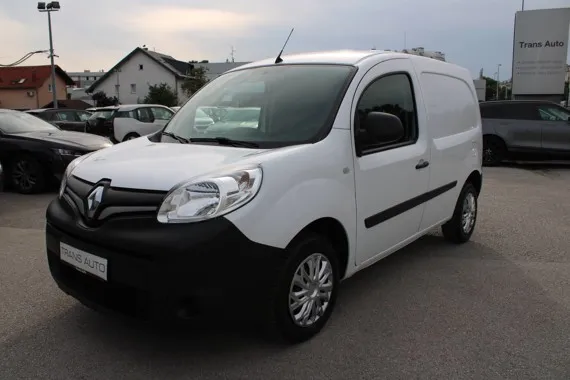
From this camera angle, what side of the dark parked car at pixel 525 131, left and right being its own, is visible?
right

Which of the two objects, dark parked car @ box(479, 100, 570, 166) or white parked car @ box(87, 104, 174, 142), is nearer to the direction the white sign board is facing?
the dark parked car

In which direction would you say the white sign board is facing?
toward the camera

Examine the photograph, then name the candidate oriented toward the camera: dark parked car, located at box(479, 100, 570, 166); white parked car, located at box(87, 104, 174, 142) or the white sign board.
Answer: the white sign board

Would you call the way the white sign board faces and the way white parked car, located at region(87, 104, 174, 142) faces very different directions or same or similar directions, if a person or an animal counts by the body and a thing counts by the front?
very different directions

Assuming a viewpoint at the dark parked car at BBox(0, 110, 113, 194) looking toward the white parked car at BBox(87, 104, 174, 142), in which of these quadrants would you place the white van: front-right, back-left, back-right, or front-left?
back-right

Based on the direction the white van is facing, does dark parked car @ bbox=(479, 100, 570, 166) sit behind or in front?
behind

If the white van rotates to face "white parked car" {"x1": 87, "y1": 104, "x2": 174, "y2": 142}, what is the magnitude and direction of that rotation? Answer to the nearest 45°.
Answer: approximately 135° to its right

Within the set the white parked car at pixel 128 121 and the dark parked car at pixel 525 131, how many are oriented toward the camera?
0

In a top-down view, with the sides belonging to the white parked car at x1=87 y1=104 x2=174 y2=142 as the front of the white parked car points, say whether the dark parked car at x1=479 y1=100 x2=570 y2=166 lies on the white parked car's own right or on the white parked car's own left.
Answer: on the white parked car's own right

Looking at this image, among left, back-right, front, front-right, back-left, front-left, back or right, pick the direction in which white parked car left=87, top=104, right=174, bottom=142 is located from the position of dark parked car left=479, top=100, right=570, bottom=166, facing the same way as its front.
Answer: back

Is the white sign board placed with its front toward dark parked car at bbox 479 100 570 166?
yes

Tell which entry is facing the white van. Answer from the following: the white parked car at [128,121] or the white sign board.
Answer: the white sign board

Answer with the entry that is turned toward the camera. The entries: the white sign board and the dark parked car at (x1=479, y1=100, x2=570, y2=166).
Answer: the white sign board

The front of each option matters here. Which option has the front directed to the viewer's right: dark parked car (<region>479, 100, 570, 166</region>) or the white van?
the dark parked car

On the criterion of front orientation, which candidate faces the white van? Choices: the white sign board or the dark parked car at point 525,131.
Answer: the white sign board

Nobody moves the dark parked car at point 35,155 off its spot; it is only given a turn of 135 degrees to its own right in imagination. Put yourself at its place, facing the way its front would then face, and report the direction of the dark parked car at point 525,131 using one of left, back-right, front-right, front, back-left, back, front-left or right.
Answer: back
